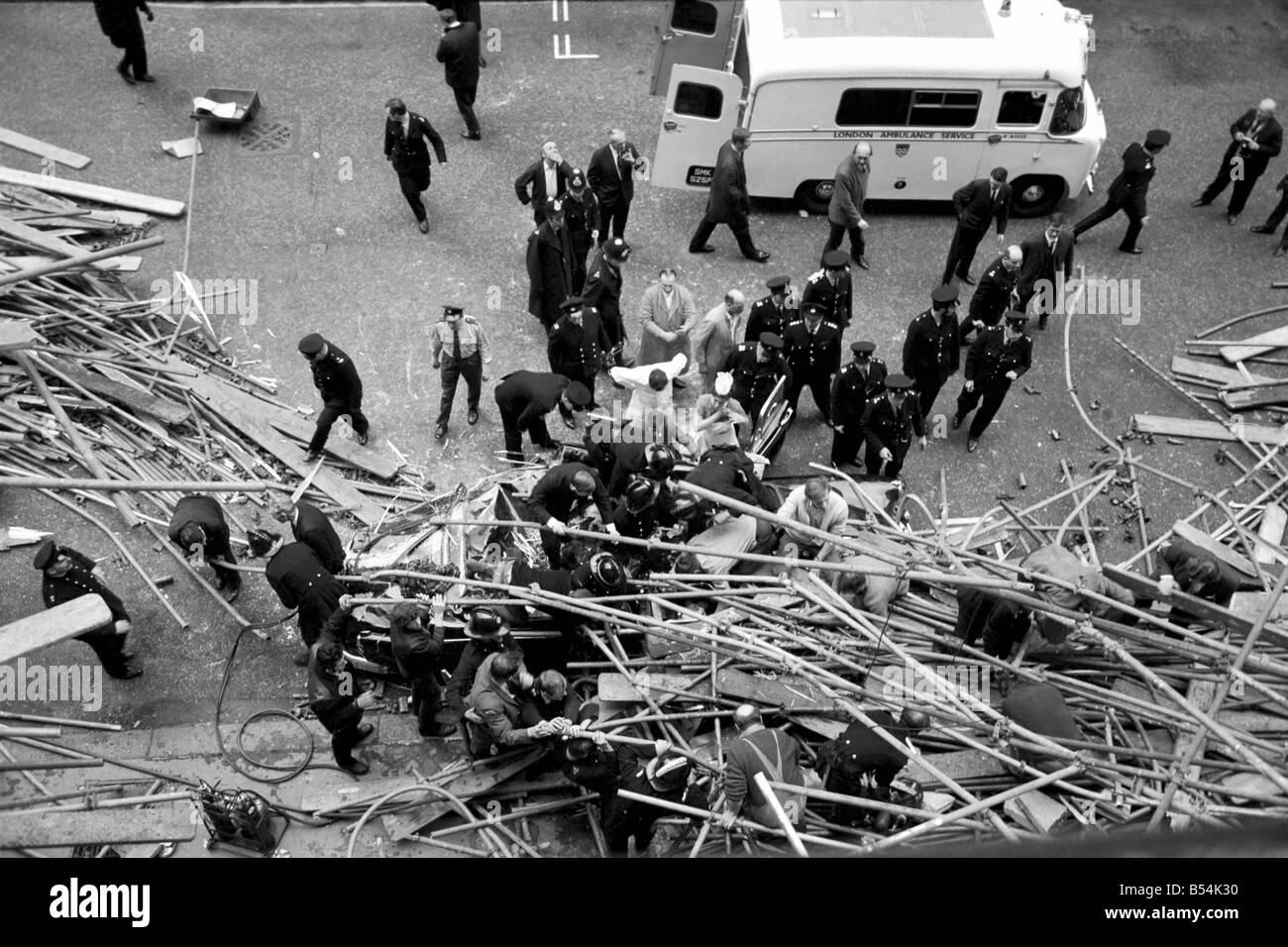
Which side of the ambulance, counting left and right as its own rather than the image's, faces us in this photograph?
right

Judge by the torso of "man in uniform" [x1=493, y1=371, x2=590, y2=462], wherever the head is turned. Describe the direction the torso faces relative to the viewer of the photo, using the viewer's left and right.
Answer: facing to the right of the viewer

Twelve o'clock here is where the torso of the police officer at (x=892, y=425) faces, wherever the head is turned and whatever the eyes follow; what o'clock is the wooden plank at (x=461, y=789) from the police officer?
The wooden plank is roughly at 1 o'clock from the police officer.

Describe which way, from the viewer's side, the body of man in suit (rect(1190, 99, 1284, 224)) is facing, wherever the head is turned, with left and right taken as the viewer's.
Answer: facing the viewer and to the left of the viewer

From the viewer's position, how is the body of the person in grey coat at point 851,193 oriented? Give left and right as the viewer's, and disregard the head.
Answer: facing the viewer and to the right of the viewer

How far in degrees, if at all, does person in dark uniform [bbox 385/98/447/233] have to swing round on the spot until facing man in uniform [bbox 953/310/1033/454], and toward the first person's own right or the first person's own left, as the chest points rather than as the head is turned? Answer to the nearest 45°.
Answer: approximately 45° to the first person's own left

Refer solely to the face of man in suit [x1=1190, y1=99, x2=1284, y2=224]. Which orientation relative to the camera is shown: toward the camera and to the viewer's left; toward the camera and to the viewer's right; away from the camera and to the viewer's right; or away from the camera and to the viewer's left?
toward the camera and to the viewer's left

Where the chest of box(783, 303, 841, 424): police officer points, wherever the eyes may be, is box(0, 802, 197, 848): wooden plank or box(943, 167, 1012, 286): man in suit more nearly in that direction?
the wooden plank

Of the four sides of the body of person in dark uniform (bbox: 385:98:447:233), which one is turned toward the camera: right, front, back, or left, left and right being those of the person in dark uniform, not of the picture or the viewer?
front

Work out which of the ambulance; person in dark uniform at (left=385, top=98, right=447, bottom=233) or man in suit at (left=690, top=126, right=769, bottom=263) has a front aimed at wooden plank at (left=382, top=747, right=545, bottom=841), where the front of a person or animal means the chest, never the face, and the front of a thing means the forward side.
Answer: person in dark uniform at (left=385, top=98, right=447, bottom=233)

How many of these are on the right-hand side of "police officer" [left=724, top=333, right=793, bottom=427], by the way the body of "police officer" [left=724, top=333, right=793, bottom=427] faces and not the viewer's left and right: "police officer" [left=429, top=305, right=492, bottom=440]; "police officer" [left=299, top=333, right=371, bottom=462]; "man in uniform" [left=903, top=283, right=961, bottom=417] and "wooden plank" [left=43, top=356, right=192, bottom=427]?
3

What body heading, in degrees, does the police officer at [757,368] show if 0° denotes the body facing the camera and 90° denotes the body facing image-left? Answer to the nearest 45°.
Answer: approximately 0°

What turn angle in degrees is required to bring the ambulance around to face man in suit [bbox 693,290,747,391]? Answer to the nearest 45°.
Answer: approximately 90° to its right

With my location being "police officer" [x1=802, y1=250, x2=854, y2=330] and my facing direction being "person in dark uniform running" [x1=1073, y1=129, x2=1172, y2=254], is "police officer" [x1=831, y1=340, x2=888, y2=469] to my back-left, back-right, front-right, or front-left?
back-right
